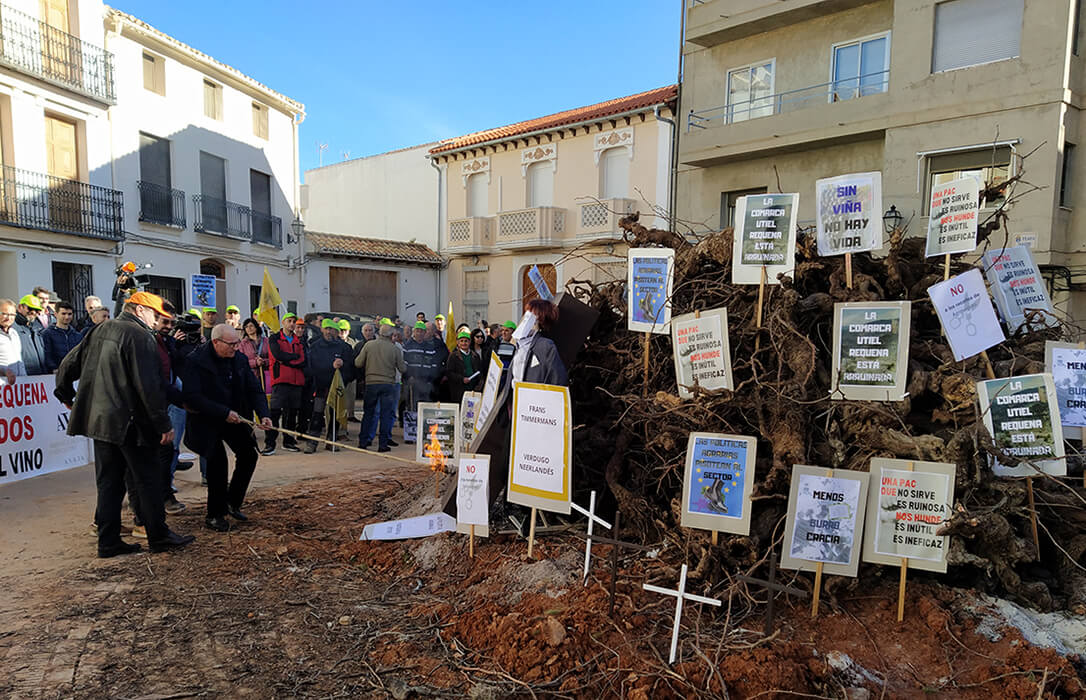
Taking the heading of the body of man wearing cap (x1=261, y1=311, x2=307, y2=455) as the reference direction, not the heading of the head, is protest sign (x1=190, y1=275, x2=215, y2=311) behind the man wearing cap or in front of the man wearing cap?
behind

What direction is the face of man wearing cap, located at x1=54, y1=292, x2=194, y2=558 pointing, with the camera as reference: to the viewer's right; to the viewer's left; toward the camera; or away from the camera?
to the viewer's right

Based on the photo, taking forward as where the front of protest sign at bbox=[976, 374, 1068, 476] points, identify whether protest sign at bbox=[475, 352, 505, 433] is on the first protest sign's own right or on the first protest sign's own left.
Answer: on the first protest sign's own right

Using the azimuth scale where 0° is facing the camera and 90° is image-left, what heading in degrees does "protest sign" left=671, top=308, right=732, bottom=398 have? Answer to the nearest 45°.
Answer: approximately 0°

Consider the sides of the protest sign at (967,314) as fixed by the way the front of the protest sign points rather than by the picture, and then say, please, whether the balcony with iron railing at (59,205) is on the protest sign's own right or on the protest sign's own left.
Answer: on the protest sign's own right

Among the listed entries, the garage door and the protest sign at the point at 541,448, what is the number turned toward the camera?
2

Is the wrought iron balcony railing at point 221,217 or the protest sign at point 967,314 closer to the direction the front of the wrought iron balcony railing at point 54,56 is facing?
the protest sign

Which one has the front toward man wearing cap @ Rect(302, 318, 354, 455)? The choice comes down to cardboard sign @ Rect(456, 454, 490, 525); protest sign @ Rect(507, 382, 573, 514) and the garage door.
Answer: the garage door

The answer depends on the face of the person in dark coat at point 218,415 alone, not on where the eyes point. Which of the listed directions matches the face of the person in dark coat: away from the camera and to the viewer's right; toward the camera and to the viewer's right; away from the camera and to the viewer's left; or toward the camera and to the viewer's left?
toward the camera and to the viewer's right

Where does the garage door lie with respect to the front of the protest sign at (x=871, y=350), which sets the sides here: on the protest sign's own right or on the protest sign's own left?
on the protest sign's own right

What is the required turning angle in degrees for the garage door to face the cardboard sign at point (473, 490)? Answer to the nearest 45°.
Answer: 0° — it already faces it

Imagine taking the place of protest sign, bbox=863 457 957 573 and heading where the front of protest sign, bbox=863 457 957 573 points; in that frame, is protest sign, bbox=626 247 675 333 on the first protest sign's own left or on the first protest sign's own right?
on the first protest sign's own right

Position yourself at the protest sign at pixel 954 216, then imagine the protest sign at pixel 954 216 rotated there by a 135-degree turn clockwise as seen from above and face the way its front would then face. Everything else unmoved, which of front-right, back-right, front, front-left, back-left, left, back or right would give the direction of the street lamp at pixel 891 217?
front-right

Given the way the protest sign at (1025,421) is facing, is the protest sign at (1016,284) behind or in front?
behind

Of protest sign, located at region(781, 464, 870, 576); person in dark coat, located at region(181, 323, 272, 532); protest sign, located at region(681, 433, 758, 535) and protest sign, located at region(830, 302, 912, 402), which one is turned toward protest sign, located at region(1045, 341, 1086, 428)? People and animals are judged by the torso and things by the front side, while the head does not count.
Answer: the person in dark coat

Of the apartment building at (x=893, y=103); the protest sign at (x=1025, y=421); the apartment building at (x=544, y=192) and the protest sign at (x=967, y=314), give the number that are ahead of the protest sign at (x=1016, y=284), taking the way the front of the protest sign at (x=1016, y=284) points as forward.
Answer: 2
